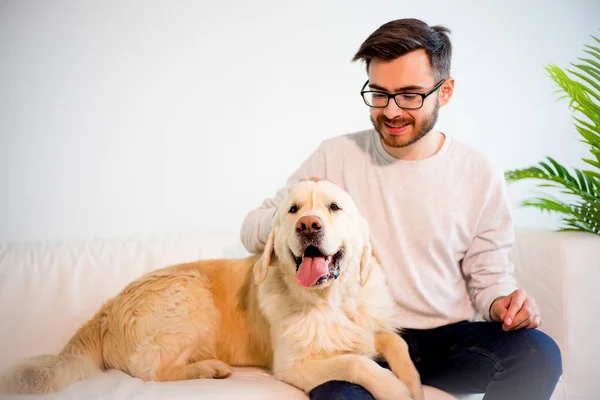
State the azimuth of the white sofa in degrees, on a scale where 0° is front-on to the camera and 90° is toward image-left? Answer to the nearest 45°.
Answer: approximately 0°

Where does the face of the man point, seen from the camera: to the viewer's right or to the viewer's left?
to the viewer's left

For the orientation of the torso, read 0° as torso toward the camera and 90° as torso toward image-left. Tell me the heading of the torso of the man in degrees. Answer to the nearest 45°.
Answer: approximately 0°
